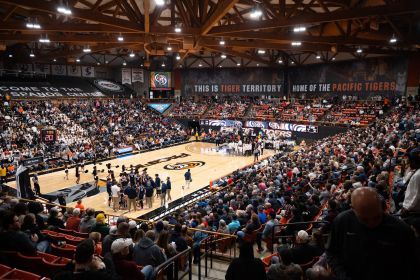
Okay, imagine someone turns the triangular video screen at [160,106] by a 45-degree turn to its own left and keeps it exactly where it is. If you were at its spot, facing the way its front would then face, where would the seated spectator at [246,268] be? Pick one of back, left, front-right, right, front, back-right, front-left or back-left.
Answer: front-right

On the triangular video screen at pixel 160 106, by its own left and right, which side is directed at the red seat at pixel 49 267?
front

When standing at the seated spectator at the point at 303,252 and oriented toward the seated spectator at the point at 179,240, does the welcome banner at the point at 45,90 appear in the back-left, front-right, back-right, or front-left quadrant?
front-right

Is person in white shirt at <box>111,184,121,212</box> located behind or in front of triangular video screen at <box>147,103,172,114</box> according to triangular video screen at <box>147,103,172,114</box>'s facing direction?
in front

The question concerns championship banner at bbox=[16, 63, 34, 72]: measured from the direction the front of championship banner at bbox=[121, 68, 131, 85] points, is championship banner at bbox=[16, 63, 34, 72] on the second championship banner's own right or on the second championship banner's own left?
on the second championship banner's own right

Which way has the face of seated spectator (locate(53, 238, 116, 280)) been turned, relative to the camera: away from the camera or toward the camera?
away from the camera

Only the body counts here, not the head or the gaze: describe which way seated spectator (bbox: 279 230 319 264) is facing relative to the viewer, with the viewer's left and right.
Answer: facing away from the viewer and to the left of the viewer

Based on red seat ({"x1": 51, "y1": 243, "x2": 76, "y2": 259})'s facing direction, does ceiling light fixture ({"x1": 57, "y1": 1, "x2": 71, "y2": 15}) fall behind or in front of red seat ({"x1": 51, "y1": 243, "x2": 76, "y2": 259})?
in front

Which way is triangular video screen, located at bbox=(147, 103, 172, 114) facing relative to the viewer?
toward the camera

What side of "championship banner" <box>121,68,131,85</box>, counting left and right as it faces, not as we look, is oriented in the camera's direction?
front

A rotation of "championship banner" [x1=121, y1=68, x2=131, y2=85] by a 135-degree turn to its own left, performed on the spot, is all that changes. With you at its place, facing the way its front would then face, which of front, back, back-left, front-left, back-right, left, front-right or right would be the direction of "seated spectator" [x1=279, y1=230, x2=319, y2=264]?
back-right

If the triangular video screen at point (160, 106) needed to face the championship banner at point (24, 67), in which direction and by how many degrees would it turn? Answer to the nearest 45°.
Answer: approximately 90° to its right

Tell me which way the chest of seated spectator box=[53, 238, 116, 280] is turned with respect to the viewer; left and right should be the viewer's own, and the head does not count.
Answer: facing away from the viewer

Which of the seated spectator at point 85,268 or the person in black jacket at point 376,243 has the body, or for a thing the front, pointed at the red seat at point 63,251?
the seated spectator

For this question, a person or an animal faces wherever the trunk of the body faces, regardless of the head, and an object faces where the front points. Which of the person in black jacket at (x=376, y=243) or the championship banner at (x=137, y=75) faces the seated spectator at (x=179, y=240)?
the championship banner

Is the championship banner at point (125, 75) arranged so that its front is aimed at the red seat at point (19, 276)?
yes

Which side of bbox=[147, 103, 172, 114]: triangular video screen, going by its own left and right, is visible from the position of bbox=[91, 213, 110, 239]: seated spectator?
front

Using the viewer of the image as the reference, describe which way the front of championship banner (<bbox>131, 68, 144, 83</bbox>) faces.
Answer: facing the viewer
